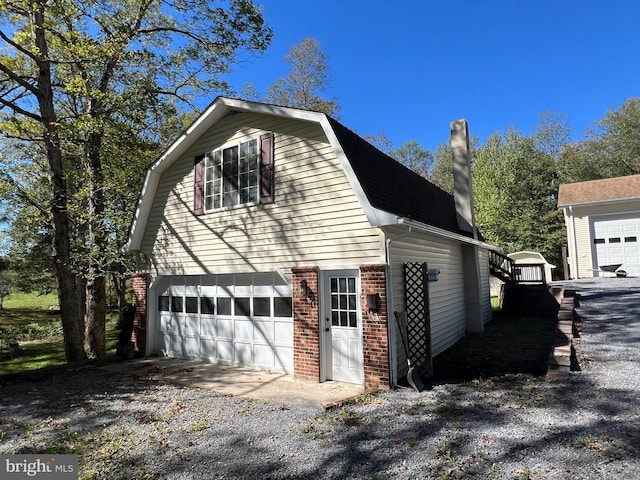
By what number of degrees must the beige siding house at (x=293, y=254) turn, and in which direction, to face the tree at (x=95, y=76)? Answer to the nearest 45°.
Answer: approximately 90° to its right

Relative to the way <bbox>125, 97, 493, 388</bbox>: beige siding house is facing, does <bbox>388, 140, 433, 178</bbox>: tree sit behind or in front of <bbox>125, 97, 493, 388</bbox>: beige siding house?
behind

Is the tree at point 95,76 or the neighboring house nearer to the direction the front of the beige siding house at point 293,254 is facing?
the tree

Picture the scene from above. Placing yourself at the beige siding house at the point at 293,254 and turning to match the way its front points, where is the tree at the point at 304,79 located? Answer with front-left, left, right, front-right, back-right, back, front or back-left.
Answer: back-right

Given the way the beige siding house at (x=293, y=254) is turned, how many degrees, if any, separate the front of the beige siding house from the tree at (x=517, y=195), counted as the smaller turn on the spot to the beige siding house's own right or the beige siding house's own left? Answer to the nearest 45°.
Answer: approximately 180°

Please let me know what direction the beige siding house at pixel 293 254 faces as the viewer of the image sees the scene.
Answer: facing the viewer and to the left of the viewer

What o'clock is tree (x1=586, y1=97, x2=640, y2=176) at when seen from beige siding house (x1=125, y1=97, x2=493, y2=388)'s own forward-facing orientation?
The tree is roughly at 6 o'clock from the beige siding house.

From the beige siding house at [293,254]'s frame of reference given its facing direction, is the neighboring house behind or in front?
behind
